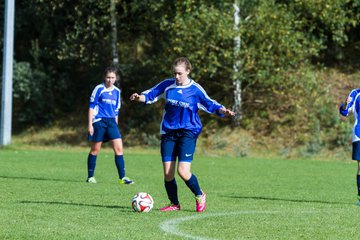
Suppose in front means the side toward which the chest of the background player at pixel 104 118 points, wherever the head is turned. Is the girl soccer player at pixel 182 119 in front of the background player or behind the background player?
in front

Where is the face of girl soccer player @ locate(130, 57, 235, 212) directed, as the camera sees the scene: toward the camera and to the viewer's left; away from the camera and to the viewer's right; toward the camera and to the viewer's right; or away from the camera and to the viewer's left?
toward the camera and to the viewer's left

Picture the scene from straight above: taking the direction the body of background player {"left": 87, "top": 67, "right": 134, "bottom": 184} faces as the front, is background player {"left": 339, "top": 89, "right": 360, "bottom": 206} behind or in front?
in front
